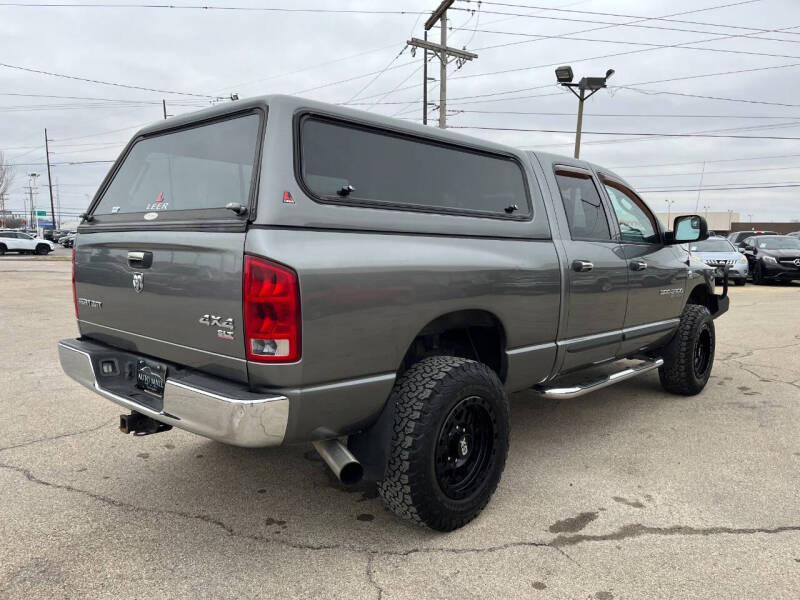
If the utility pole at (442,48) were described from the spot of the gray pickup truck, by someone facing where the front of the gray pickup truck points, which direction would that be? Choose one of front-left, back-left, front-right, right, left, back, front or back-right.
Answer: front-left

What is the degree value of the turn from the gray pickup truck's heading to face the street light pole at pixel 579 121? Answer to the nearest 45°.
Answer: approximately 45° to its left

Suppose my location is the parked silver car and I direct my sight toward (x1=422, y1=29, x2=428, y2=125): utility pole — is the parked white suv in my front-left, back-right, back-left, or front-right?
front-left

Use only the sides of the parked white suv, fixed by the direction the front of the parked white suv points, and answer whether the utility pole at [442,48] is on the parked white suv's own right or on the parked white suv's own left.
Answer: on the parked white suv's own right

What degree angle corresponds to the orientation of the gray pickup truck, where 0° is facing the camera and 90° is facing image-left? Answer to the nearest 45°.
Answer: approximately 225°

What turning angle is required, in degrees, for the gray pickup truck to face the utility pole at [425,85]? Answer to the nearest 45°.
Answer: approximately 45° to its left

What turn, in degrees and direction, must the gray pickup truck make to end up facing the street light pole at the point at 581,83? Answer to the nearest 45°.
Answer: approximately 45° to its left
